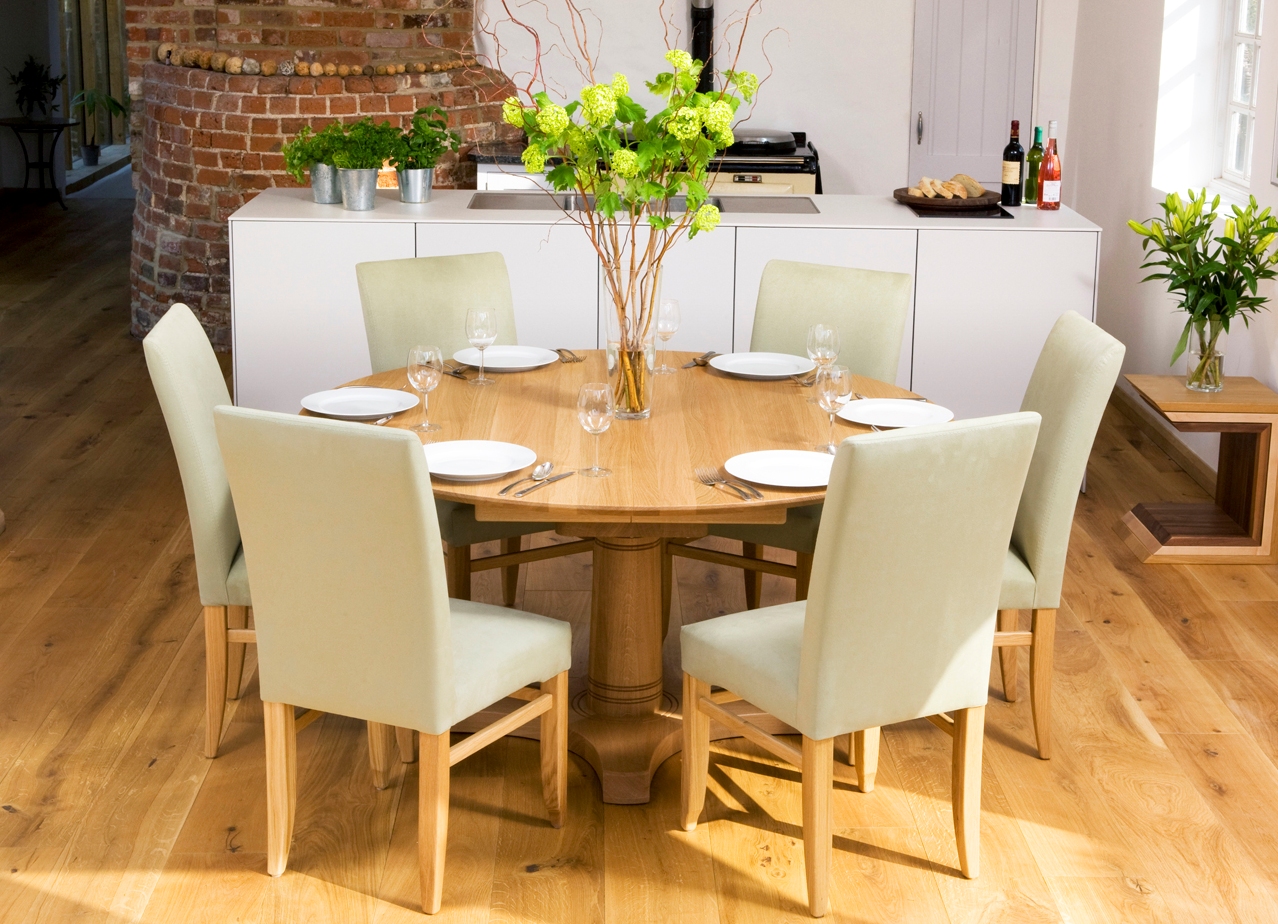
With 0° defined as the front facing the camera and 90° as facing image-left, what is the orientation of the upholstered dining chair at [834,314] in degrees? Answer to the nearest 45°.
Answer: approximately 45°

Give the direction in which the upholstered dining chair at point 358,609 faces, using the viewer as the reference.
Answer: facing away from the viewer and to the right of the viewer

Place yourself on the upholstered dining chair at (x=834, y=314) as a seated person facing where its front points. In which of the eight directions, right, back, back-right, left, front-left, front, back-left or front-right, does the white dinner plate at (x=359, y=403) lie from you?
front

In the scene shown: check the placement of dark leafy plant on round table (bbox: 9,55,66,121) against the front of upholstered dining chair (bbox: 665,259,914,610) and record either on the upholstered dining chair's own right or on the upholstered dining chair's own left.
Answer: on the upholstered dining chair's own right

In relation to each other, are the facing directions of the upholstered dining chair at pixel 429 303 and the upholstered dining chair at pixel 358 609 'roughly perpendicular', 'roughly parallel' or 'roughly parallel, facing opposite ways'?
roughly perpendicular

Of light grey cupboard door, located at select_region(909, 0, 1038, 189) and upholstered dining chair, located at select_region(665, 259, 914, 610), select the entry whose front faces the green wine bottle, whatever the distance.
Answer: the light grey cupboard door

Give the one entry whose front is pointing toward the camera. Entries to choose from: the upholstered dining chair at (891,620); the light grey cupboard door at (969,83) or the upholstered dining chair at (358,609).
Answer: the light grey cupboard door

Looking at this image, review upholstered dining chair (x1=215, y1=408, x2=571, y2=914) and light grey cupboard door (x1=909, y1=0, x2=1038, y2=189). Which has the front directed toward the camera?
the light grey cupboard door

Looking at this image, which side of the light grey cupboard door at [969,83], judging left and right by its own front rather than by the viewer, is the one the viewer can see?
front

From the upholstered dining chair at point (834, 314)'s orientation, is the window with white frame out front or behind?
behind

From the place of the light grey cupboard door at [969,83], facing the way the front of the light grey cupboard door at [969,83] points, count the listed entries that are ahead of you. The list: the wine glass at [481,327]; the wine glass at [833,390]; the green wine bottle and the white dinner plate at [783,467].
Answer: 4

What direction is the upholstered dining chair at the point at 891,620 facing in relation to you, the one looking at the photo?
facing away from the viewer and to the left of the viewer

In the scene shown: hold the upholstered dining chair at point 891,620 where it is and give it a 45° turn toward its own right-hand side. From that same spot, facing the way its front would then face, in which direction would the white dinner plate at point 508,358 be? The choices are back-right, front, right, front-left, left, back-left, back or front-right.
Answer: front-left

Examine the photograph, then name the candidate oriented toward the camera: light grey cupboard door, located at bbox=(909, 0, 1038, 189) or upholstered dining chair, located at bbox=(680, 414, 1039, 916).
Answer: the light grey cupboard door

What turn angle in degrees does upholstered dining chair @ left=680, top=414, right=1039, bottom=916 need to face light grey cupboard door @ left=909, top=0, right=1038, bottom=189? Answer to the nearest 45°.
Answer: approximately 45° to its right

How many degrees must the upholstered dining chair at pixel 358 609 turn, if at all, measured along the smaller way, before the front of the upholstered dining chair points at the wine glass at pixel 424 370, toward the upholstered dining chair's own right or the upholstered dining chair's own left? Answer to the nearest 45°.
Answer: approximately 45° to the upholstered dining chair's own left

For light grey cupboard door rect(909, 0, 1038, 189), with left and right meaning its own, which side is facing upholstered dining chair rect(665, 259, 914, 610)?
front
